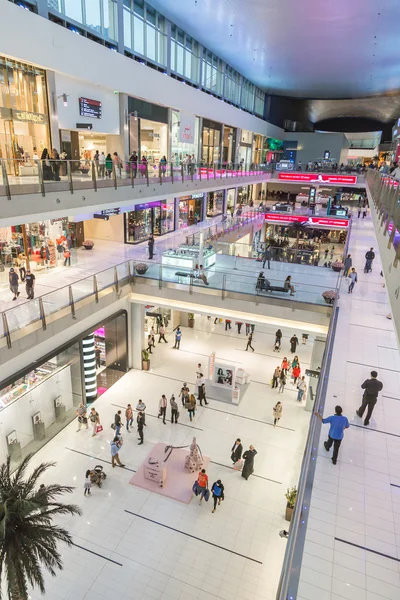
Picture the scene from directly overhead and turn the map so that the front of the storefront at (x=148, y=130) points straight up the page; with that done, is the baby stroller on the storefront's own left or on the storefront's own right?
on the storefront's own right

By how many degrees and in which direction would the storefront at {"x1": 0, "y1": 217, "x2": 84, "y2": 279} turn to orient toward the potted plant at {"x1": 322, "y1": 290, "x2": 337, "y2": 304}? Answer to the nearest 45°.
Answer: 0° — it already faces it

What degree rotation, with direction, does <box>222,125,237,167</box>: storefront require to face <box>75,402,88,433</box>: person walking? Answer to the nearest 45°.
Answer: approximately 45° to its right

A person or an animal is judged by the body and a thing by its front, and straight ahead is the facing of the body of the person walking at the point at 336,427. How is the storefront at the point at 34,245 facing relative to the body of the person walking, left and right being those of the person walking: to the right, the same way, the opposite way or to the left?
to the right

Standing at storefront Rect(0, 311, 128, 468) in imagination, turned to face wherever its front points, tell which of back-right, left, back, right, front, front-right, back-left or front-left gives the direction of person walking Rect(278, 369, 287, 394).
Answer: front-left

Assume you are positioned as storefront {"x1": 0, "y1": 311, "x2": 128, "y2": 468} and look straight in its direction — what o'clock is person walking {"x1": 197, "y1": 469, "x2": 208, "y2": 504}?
The person walking is roughly at 12 o'clock from the storefront.

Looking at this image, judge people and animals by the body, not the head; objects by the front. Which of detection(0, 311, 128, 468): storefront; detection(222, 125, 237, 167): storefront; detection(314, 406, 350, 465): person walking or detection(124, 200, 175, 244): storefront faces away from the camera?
the person walking

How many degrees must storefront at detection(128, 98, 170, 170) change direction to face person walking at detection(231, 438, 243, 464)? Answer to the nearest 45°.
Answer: approximately 45° to its right

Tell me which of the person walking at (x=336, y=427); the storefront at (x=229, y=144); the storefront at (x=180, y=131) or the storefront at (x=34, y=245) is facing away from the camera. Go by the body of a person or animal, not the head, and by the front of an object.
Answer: the person walking

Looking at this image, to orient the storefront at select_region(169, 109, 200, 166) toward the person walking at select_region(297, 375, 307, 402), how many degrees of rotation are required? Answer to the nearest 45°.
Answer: approximately 45° to its right

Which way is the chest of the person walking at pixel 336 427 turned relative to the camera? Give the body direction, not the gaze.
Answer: away from the camera

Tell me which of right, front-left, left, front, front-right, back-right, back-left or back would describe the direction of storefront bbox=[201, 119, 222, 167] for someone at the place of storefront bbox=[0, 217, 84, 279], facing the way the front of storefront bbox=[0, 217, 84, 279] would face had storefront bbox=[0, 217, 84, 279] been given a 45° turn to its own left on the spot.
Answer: front-left

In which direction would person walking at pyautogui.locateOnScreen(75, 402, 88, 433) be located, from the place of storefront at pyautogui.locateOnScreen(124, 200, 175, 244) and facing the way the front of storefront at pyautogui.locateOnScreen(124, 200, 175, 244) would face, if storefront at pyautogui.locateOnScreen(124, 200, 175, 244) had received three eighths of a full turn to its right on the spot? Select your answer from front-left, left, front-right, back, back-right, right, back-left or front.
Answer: left
